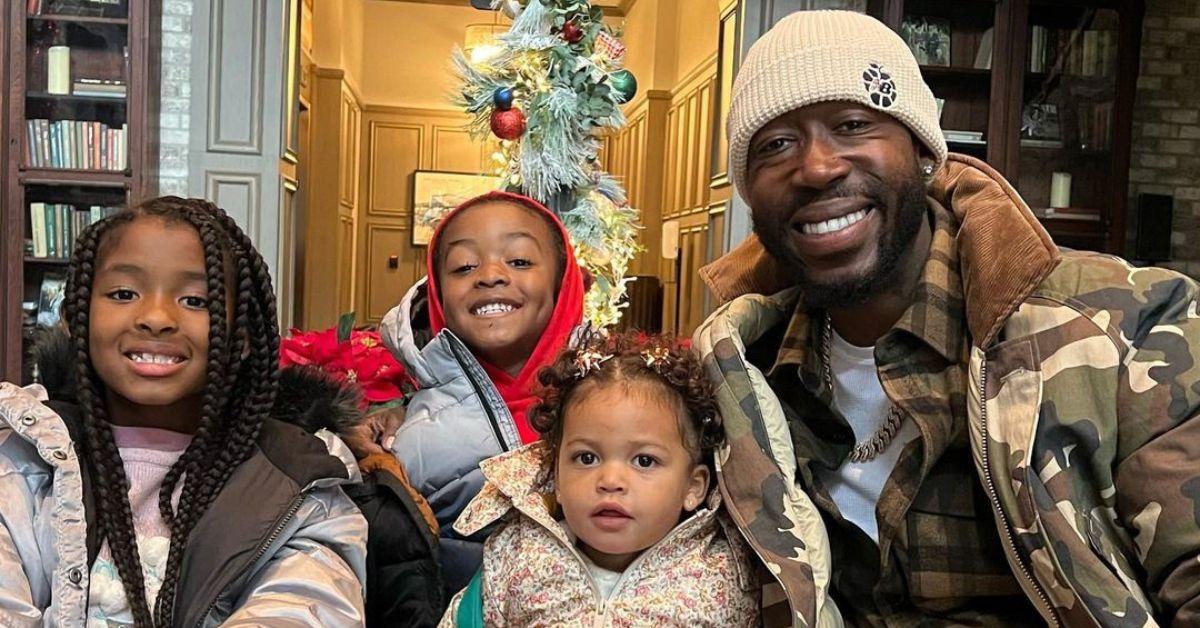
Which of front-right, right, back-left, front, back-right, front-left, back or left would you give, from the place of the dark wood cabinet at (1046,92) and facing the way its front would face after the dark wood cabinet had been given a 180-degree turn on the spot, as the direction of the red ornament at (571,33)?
back-left

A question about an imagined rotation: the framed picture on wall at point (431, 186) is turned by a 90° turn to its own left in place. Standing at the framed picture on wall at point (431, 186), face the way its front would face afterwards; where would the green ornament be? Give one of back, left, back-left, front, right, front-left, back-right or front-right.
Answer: right

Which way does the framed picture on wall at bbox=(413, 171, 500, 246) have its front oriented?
toward the camera

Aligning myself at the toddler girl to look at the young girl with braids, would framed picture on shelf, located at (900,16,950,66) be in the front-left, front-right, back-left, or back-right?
back-right

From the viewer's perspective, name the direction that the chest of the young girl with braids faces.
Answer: toward the camera

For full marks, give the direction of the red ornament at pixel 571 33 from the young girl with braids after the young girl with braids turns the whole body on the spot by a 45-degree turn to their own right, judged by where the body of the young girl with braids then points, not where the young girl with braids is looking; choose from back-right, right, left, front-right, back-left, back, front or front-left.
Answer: back

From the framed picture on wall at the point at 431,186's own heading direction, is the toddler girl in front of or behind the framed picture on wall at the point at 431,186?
in front

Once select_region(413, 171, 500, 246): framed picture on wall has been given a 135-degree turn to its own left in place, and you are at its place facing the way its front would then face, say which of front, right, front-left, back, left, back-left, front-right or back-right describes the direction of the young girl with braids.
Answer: back-right

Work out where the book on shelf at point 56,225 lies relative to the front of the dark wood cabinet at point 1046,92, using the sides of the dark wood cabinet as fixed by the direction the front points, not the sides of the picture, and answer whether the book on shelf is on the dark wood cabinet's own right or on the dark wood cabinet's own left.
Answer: on the dark wood cabinet's own right

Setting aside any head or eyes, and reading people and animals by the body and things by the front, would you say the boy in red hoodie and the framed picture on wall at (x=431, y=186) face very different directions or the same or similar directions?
same or similar directions

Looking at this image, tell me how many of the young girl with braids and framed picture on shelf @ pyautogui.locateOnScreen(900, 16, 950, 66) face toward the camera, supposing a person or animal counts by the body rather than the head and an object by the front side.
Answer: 2

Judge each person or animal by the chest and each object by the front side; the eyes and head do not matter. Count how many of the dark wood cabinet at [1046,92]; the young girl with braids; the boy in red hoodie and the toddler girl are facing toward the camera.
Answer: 4

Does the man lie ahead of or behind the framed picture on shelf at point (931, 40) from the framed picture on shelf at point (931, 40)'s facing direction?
ahead

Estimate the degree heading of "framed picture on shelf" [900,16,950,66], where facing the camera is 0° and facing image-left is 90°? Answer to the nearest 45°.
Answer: approximately 0°

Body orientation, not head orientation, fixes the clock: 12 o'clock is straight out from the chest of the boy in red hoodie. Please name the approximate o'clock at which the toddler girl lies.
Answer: The toddler girl is roughly at 11 o'clock from the boy in red hoodie.

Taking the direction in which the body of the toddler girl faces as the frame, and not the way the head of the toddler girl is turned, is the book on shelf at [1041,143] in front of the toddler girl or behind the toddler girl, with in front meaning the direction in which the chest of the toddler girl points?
behind
